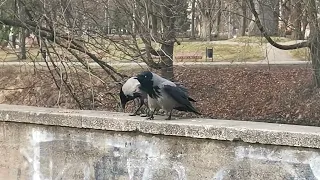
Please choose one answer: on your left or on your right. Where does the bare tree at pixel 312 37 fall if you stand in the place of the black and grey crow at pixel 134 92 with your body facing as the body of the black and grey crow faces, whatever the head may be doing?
on your right

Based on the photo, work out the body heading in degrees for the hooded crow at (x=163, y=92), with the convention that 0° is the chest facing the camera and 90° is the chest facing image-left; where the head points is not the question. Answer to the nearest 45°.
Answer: approximately 90°

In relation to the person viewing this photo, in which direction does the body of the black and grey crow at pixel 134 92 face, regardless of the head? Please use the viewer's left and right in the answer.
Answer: facing to the left of the viewer

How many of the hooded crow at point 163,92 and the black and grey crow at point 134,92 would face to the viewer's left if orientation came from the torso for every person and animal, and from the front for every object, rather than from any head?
2

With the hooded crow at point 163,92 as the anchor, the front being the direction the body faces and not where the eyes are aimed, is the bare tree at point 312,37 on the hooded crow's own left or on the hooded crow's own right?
on the hooded crow's own right
